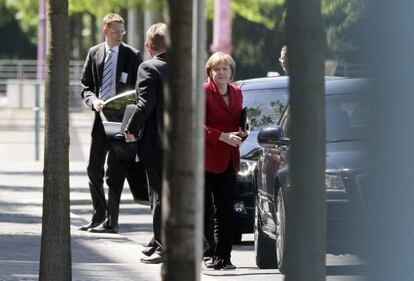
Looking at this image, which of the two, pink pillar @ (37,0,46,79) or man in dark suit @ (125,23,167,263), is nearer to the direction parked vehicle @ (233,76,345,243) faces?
the man in dark suit

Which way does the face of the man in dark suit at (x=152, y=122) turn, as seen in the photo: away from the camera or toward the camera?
away from the camera

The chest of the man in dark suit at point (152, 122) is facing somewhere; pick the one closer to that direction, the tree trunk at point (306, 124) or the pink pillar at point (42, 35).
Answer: the pink pillar

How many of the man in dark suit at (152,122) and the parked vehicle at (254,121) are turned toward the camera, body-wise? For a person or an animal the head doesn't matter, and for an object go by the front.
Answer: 1

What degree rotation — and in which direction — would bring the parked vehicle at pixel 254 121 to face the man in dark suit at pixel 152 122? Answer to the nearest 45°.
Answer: approximately 45° to its right

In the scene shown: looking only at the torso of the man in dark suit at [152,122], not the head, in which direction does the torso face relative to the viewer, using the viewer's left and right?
facing away from the viewer and to the left of the viewer

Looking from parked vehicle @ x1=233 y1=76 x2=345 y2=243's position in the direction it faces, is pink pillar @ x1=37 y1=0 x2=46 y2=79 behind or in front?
behind

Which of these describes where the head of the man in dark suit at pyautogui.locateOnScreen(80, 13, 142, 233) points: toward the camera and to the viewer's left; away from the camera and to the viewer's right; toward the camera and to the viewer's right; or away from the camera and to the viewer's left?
toward the camera and to the viewer's right
